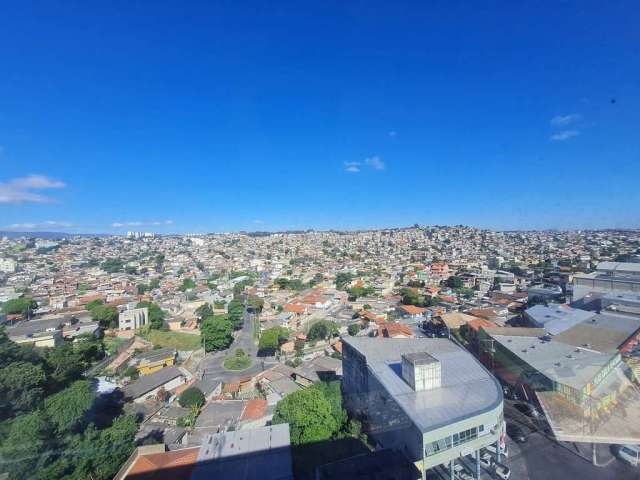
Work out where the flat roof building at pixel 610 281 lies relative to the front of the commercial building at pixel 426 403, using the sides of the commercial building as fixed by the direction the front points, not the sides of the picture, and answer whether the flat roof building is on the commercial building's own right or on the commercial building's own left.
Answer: on the commercial building's own left

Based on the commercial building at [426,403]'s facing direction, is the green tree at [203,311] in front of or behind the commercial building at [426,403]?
behind

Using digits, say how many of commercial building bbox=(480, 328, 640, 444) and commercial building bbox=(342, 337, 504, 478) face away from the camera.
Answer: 0

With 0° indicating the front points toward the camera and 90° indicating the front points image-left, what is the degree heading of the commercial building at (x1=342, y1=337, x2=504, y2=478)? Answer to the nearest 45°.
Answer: approximately 315°

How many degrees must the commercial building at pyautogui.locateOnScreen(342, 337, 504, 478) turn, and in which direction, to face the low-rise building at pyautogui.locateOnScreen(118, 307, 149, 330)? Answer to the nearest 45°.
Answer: approximately 135° to its right

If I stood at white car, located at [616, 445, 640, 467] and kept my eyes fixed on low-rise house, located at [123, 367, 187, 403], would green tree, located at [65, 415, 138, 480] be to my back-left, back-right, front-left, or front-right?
front-left

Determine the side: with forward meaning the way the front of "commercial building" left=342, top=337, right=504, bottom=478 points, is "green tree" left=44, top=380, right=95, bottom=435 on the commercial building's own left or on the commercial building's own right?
on the commercial building's own right

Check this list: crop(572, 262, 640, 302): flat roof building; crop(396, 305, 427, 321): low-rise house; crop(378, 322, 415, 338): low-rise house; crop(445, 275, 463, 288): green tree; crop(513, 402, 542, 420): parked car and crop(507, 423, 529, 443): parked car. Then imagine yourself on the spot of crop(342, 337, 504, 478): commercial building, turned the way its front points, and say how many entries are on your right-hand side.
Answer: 0

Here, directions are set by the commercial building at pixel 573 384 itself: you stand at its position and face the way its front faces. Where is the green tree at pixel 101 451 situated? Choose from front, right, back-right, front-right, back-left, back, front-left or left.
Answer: right

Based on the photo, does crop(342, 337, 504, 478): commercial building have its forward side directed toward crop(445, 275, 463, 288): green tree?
no

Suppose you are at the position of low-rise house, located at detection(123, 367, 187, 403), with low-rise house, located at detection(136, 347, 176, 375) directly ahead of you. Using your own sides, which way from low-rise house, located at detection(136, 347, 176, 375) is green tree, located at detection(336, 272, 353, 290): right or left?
right

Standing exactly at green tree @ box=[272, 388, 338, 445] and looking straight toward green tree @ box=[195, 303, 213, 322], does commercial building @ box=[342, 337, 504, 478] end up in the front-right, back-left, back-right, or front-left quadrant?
back-right
